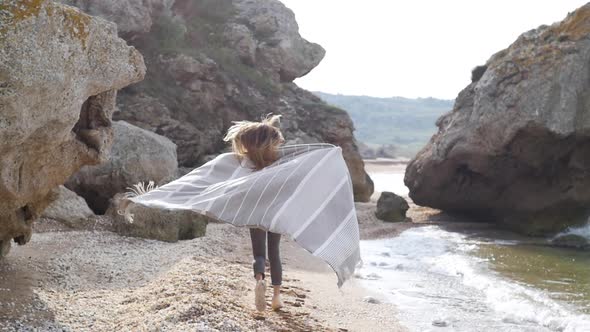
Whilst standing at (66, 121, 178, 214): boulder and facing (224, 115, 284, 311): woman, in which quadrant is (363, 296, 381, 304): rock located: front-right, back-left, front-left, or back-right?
front-left

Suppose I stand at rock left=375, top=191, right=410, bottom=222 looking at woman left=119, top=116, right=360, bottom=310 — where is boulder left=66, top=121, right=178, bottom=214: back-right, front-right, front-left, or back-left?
front-right

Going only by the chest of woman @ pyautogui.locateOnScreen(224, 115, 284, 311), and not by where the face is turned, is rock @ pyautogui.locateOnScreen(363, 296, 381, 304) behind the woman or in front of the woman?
in front

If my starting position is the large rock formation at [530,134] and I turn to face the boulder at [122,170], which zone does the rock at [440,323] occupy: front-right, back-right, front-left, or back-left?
front-left

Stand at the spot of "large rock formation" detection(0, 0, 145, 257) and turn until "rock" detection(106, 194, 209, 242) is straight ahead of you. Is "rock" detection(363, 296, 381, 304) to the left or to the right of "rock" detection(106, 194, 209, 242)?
right

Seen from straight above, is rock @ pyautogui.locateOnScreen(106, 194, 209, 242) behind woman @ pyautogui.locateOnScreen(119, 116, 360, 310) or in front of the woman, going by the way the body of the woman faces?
in front

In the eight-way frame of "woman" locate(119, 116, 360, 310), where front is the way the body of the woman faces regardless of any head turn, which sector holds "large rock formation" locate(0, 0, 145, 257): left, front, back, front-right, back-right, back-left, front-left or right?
left

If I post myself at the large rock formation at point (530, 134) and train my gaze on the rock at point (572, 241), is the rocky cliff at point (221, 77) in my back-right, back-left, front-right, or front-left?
back-right

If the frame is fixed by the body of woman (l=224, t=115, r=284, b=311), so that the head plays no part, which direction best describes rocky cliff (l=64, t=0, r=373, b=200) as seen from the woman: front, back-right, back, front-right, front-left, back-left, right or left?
front

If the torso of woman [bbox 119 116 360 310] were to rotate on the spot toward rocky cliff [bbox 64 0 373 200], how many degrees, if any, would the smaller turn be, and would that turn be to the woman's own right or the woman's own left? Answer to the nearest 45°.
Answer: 0° — they already face it

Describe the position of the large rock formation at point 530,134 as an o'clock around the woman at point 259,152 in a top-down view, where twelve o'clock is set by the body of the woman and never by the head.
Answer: The large rock formation is roughly at 1 o'clock from the woman.

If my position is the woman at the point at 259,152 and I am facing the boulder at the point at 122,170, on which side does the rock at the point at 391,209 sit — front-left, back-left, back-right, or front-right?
front-right

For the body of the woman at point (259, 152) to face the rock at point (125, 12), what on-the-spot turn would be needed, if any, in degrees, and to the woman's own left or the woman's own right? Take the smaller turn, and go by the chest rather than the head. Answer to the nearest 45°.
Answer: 0° — they already face it

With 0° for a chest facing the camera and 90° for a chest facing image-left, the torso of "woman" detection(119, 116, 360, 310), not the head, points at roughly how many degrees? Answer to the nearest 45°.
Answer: approximately 180°

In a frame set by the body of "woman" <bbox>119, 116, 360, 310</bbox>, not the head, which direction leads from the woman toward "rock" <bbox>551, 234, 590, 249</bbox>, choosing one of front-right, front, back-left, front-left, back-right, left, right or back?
front-right

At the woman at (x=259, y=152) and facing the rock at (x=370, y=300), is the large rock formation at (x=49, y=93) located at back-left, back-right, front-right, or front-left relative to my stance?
back-left
